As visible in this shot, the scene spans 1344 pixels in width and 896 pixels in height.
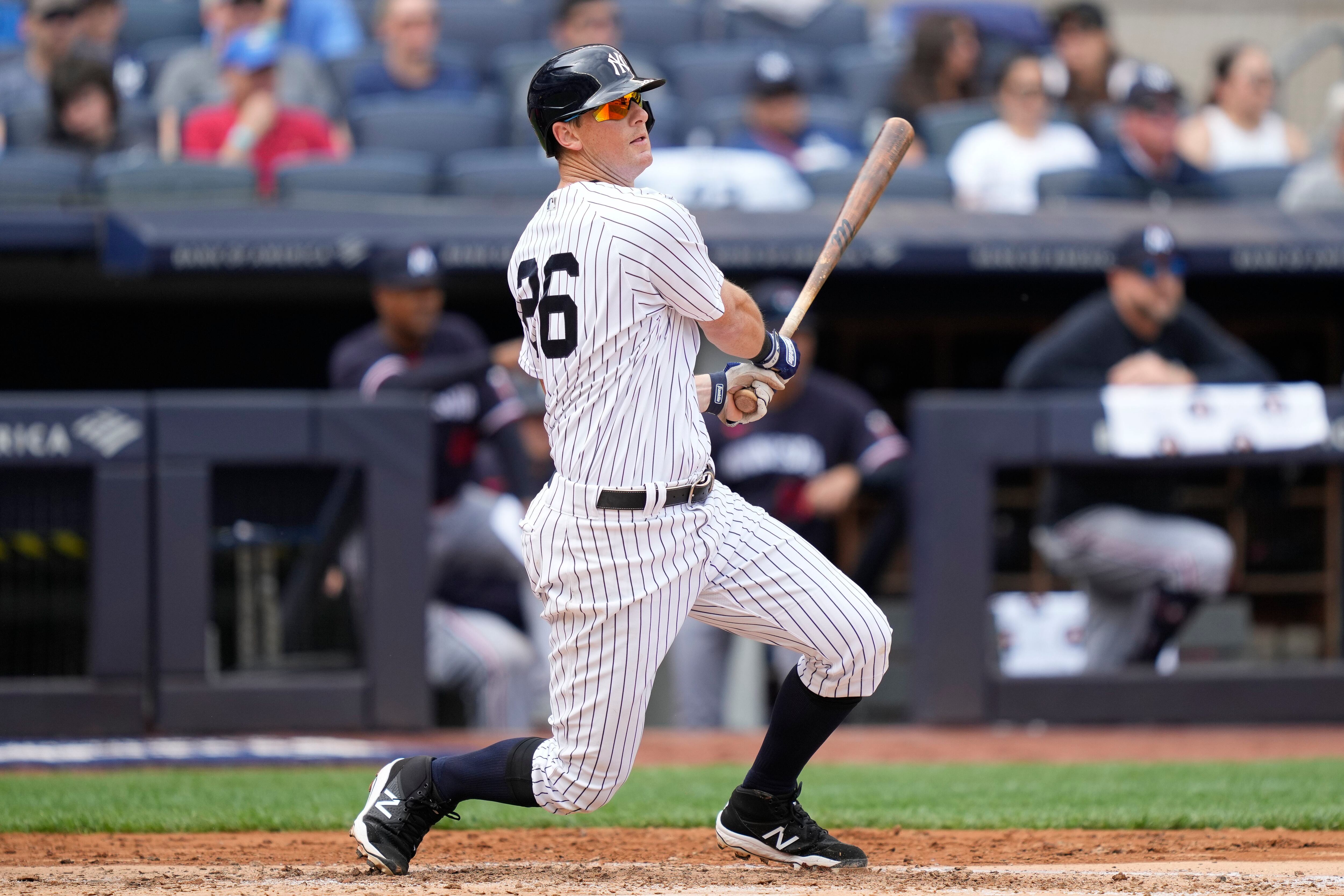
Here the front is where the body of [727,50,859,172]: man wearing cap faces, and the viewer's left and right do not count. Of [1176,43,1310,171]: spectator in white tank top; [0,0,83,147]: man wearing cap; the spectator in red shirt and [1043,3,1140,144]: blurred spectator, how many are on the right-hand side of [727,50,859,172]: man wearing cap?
2

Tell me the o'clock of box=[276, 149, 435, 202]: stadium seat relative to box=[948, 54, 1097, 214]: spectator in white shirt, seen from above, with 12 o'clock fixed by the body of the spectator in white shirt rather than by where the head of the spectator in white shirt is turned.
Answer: The stadium seat is roughly at 2 o'clock from the spectator in white shirt.

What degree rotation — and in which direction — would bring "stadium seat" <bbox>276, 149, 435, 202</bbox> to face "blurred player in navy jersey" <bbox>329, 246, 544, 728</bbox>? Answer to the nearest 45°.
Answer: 0° — it already faces them

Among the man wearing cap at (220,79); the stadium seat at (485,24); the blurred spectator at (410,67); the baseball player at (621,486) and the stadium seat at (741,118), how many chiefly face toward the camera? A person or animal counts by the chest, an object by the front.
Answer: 4

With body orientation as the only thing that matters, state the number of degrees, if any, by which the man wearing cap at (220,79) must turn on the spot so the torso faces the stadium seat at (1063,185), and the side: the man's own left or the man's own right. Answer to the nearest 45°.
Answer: approximately 45° to the man's own left

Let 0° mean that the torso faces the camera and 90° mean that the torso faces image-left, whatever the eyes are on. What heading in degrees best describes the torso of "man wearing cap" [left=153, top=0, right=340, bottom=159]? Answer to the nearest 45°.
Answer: approximately 0°

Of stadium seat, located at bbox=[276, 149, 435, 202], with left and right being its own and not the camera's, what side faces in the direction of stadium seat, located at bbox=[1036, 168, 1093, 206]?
left

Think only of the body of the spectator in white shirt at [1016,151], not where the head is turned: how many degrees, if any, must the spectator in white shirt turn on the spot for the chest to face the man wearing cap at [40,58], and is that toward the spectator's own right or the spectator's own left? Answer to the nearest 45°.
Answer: approximately 90° to the spectator's own right
